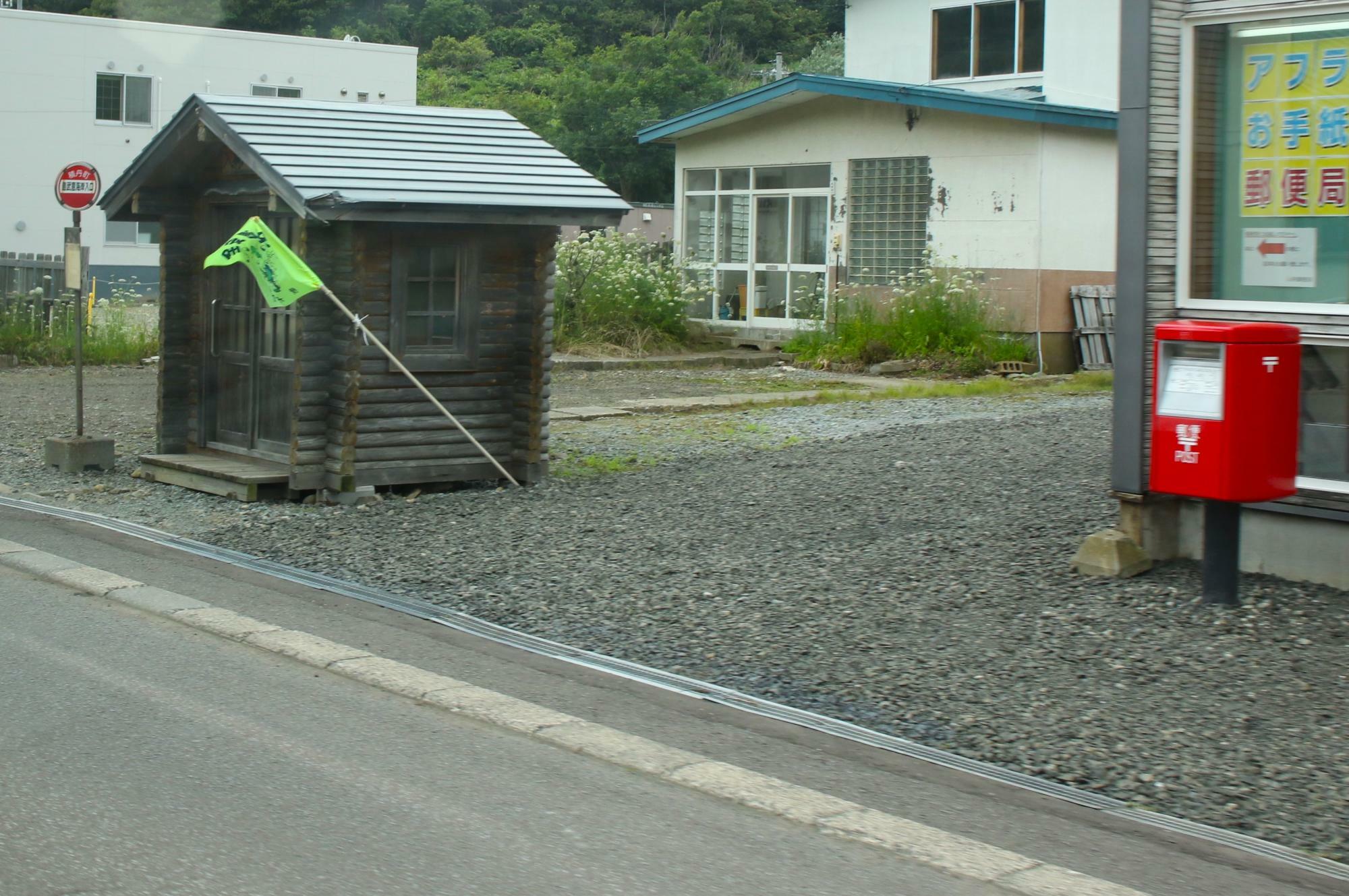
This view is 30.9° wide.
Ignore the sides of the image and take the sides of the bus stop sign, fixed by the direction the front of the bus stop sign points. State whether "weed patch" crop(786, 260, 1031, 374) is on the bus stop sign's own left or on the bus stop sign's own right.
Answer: on the bus stop sign's own left

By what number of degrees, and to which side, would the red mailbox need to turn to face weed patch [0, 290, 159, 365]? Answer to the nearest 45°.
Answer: approximately 90° to its right

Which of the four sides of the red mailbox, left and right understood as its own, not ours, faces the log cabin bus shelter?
right

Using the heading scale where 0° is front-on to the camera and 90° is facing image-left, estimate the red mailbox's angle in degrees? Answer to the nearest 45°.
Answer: approximately 45°

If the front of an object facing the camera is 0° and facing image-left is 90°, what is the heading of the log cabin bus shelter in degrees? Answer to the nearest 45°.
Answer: approximately 45°

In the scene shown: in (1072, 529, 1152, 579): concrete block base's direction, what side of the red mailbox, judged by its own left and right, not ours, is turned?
right

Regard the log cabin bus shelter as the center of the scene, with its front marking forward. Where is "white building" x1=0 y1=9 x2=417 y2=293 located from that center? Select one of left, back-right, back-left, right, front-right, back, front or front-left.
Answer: back-right

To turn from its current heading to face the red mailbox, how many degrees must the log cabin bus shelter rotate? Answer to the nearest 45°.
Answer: approximately 90° to its left

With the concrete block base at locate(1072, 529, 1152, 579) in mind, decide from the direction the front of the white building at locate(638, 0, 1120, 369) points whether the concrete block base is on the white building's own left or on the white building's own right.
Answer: on the white building's own left

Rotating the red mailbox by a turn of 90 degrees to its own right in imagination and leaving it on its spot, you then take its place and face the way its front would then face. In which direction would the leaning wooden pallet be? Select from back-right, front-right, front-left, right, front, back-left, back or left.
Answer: front-right

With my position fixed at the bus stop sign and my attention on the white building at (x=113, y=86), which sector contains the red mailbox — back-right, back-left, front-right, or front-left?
back-right
